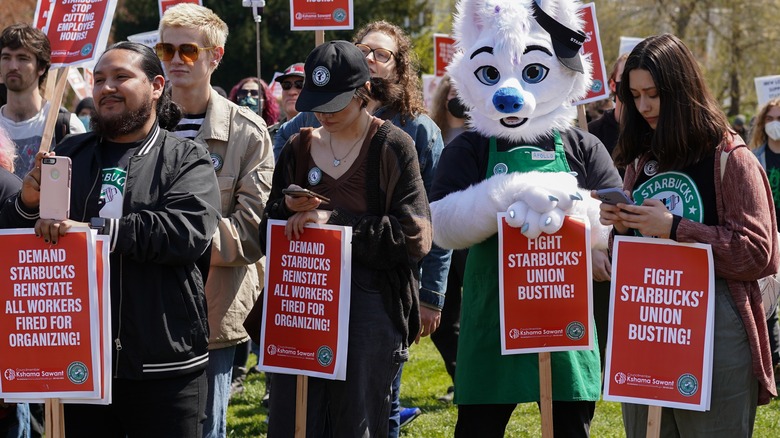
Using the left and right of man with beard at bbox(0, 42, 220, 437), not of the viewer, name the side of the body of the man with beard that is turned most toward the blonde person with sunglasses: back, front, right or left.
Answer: back

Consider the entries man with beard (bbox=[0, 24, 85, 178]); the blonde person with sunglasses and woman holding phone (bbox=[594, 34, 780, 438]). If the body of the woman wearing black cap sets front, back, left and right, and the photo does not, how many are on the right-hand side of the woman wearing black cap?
2

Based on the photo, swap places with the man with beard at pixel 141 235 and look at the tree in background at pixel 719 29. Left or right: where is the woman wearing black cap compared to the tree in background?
right

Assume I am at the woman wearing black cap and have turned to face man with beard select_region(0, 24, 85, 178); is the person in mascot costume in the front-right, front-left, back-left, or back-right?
back-right

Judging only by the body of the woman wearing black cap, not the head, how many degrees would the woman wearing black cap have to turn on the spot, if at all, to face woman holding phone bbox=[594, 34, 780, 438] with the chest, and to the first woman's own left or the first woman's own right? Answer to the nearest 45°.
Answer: approximately 135° to the first woman's own left
